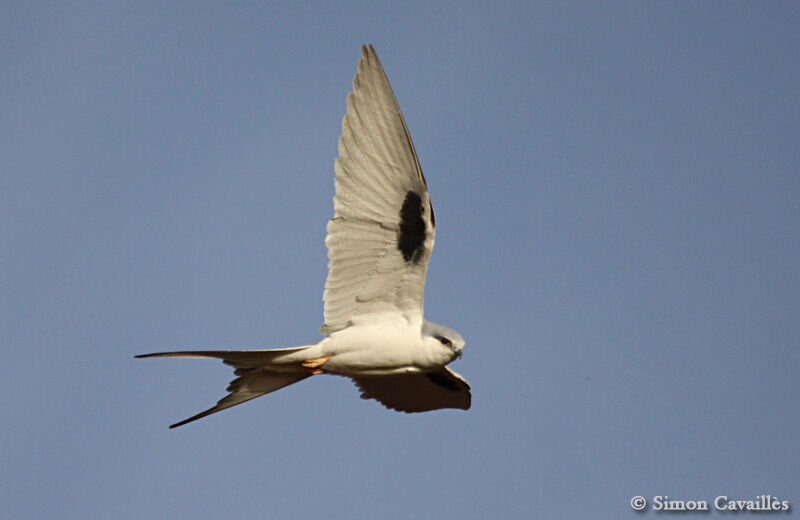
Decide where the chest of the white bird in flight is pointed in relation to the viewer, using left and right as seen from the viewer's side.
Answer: facing to the right of the viewer
